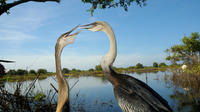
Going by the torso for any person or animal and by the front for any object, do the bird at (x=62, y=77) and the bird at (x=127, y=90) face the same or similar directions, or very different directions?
very different directions

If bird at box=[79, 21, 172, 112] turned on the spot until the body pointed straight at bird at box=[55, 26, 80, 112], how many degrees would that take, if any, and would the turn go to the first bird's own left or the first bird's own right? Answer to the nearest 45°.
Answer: approximately 45° to the first bird's own left

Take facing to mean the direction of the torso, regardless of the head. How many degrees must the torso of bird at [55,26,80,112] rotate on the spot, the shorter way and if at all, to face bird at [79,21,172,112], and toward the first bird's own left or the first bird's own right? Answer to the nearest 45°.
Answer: approximately 45° to the first bird's own left

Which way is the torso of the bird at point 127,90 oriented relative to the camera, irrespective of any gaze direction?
to the viewer's left

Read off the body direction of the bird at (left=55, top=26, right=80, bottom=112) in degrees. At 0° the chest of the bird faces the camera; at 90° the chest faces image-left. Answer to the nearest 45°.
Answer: approximately 270°

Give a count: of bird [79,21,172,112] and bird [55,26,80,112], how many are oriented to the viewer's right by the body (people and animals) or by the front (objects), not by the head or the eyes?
1
